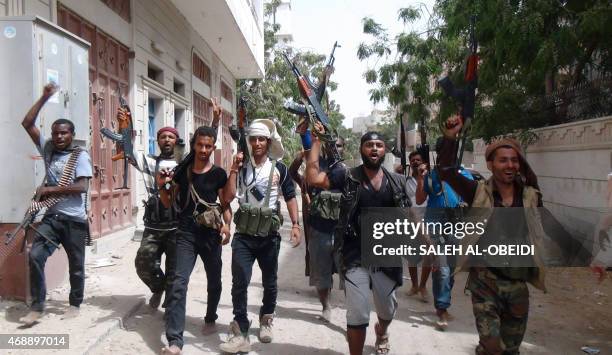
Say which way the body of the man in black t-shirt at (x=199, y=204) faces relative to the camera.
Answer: toward the camera

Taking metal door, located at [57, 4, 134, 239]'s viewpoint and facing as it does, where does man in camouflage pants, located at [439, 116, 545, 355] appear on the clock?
The man in camouflage pants is roughly at 1 o'clock from the metal door.

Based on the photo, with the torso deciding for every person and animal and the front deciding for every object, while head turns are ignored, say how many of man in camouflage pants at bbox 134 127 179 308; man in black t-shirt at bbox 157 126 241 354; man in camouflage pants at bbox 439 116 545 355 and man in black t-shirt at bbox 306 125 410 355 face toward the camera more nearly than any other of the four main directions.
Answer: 4

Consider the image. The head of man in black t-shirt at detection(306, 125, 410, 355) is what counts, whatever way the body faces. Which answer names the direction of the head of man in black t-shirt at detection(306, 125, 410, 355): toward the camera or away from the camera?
toward the camera

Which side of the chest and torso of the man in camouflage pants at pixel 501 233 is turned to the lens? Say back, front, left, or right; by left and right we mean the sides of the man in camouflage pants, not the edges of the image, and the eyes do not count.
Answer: front

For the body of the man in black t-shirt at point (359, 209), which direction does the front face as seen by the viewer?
toward the camera

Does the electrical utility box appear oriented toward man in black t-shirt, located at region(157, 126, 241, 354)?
yes

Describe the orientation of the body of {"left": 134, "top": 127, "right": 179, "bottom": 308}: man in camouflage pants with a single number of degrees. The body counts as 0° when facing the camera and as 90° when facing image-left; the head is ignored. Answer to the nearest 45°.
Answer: approximately 0°

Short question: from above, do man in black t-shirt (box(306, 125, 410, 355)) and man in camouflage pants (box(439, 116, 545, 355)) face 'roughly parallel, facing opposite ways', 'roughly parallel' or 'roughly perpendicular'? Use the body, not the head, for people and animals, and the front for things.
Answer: roughly parallel

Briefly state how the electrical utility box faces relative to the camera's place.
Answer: facing the viewer and to the right of the viewer

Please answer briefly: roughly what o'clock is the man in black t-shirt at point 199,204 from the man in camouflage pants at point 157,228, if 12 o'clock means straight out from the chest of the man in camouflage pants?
The man in black t-shirt is roughly at 11 o'clock from the man in camouflage pants.

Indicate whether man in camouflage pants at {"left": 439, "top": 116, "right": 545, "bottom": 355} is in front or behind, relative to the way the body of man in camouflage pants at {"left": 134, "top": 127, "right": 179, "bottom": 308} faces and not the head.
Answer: in front

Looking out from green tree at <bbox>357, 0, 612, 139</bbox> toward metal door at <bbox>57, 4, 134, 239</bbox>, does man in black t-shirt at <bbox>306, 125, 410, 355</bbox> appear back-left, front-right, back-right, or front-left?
front-left

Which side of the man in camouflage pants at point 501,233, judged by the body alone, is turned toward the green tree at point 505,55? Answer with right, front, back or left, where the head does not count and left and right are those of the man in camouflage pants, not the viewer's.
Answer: back

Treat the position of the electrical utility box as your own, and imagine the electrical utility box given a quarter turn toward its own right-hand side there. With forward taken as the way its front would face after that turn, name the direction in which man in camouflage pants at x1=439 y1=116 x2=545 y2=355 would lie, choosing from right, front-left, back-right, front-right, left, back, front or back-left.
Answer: left

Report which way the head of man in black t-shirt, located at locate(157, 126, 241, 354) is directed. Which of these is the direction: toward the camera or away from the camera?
toward the camera

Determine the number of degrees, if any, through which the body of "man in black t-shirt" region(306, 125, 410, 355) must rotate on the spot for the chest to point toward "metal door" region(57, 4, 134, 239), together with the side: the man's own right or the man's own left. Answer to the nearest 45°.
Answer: approximately 135° to the man's own right
